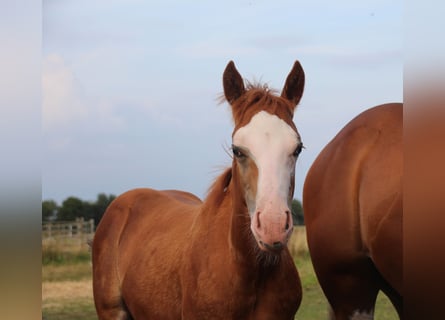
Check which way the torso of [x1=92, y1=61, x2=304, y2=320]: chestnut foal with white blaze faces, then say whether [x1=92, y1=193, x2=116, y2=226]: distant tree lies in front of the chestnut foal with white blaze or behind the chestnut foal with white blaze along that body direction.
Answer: behind

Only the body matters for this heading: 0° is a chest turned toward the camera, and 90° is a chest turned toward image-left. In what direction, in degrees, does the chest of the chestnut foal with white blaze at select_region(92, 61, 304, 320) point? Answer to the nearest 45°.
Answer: approximately 315°

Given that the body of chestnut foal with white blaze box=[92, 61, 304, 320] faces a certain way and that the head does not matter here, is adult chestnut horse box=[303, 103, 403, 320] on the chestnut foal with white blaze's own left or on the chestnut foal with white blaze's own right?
on the chestnut foal with white blaze's own left
